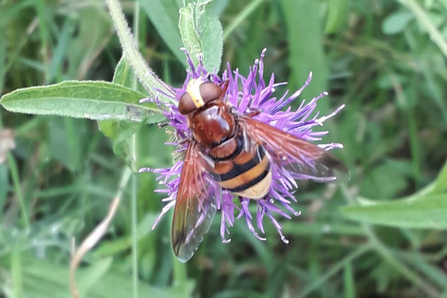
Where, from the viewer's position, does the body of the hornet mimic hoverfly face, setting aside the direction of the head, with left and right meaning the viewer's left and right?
facing away from the viewer and to the left of the viewer

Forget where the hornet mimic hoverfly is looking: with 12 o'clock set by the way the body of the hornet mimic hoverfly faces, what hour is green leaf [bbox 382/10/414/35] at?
The green leaf is roughly at 3 o'clock from the hornet mimic hoverfly.
